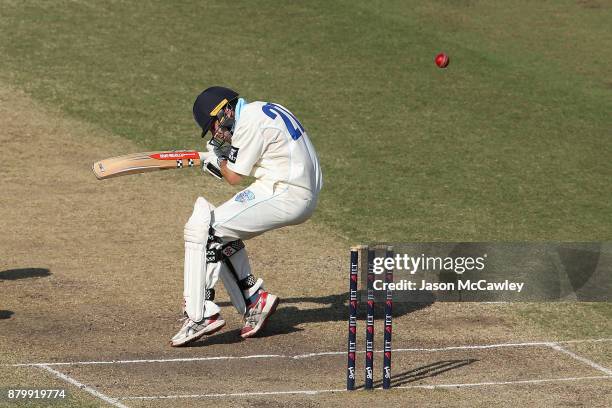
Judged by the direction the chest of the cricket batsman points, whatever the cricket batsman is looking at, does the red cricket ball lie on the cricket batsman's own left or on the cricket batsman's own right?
on the cricket batsman's own right

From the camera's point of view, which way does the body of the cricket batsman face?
to the viewer's left
